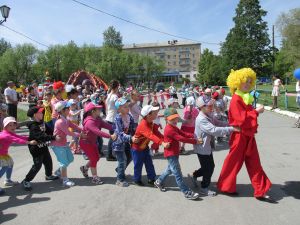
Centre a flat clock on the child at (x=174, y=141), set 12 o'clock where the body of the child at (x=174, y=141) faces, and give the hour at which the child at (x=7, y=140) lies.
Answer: the child at (x=7, y=140) is roughly at 6 o'clock from the child at (x=174, y=141).

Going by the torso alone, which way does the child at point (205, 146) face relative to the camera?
to the viewer's right

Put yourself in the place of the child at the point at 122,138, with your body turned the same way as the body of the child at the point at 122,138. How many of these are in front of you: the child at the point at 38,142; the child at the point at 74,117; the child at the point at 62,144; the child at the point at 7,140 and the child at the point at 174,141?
1

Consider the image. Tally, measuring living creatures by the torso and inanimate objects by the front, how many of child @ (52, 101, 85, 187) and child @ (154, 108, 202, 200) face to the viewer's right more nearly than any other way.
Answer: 2

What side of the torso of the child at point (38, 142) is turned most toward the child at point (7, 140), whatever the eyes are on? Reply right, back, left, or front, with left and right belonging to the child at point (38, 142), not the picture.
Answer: back

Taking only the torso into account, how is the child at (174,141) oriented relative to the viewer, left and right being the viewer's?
facing to the right of the viewer

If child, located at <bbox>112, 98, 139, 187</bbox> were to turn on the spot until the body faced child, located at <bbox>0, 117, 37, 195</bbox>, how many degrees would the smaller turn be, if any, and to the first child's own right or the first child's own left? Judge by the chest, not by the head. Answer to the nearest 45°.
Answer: approximately 135° to the first child's own right

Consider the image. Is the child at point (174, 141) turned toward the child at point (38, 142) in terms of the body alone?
no

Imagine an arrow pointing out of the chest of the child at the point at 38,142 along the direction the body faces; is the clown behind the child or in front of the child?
in front

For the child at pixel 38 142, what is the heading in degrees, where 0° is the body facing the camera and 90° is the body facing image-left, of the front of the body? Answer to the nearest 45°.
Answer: approximately 270°

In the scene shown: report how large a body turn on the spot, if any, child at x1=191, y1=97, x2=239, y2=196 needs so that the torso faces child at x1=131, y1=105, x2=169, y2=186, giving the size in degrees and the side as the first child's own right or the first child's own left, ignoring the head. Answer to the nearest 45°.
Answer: approximately 180°

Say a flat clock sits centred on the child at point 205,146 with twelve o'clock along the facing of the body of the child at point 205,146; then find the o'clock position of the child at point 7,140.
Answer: the child at point 7,140 is roughly at 6 o'clock from the child at point 205,146.

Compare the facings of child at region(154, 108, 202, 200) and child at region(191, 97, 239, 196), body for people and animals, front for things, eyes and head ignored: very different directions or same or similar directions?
same or similar directions

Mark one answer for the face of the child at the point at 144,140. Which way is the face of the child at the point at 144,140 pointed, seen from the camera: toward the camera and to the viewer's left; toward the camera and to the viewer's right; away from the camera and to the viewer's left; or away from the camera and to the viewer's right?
toward the camera and to the viewer's right

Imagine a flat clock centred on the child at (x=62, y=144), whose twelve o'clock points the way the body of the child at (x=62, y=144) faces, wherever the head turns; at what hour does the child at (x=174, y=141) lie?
the child at (x=174, y=141) is roughly at 1 o'clock from the child at (x=62, y=144).

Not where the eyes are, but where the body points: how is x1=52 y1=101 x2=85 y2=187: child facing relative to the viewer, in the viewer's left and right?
facing to the right of the viewer

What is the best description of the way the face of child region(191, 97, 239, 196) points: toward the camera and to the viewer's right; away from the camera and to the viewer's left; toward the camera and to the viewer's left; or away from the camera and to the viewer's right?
toward the camera and to the viewer's right

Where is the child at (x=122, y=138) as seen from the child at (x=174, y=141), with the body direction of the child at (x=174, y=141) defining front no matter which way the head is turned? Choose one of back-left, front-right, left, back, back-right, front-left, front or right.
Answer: back-left
